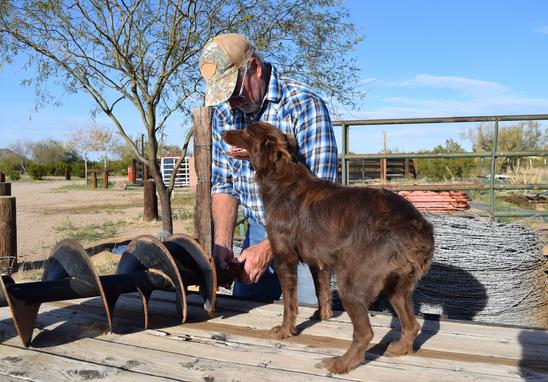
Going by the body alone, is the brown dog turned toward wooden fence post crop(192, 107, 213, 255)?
yes

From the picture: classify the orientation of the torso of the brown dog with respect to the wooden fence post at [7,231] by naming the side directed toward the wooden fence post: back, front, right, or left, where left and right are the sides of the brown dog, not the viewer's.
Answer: front

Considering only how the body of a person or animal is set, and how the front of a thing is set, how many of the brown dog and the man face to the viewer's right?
0

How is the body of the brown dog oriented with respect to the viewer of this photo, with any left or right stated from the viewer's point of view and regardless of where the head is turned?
facing away from the viewer and to the left of the viewer

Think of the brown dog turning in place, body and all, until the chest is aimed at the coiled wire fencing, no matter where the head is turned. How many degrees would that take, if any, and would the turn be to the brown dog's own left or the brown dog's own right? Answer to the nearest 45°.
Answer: approximately 90° to the brown dog's own right

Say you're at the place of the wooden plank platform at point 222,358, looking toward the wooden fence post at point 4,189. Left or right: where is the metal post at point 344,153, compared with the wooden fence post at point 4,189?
right

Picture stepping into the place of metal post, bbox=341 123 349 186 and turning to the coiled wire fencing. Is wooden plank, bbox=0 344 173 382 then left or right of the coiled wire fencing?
right

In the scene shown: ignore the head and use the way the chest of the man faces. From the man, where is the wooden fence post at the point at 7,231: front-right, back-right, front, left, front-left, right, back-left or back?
right

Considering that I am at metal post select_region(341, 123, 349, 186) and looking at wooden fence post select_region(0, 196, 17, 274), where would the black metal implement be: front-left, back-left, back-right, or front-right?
front-left

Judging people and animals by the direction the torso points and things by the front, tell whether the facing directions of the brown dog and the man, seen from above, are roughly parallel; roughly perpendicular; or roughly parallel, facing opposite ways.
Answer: roughly perpendicular

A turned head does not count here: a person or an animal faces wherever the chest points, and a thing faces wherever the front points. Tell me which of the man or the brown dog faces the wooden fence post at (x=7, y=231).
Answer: the brown dog

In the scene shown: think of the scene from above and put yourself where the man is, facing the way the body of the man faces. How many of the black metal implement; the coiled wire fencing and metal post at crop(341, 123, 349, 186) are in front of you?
1

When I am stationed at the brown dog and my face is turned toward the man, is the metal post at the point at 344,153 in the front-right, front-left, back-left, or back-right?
front-right
